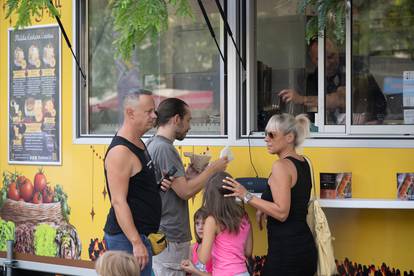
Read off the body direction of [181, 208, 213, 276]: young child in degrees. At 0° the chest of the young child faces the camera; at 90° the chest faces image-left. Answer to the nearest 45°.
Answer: approximately 0°

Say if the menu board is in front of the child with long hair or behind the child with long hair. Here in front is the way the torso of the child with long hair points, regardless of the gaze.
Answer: in front

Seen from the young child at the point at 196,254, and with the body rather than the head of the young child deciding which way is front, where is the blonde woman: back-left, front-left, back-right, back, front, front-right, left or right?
front-left

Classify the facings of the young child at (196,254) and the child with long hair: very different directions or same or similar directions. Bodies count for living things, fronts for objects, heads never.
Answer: very different directions

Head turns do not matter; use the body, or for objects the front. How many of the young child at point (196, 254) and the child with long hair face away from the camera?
1

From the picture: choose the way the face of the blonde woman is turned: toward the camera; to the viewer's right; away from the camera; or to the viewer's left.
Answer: to the viewer's left

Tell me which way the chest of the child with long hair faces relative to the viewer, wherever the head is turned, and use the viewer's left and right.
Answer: facing away from the viewer
